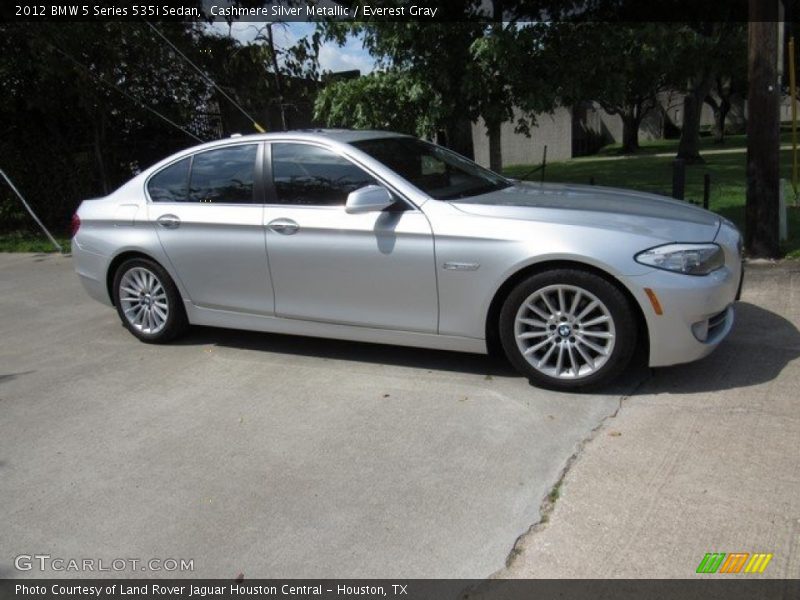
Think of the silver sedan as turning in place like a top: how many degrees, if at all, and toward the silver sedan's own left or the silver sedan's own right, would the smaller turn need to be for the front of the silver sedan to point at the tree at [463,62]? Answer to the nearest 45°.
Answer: approximately 135° to the silver sedan's own left

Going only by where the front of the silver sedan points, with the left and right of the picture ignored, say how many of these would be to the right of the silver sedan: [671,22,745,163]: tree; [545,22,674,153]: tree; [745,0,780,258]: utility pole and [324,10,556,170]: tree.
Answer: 0

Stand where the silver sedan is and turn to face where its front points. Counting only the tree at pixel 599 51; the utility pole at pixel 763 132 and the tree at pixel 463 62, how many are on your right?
0

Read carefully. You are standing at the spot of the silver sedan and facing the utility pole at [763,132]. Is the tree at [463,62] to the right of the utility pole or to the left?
left

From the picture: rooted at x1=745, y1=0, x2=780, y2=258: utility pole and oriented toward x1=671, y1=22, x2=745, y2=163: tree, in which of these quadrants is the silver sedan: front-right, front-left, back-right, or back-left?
back-left

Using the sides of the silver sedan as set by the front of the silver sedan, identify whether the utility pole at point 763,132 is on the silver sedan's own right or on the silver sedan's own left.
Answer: on the silver sedan's own left

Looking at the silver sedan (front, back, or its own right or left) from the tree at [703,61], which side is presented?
left

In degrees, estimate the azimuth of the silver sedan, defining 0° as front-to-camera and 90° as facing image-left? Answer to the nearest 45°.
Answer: approximately 315°

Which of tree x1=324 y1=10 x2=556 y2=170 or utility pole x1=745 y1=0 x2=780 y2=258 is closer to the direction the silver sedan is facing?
the utility pole

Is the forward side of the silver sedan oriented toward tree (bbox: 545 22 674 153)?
no

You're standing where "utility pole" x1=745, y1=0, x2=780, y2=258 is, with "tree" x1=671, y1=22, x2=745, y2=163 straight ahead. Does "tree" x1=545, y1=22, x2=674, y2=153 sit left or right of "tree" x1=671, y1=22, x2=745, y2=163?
left
